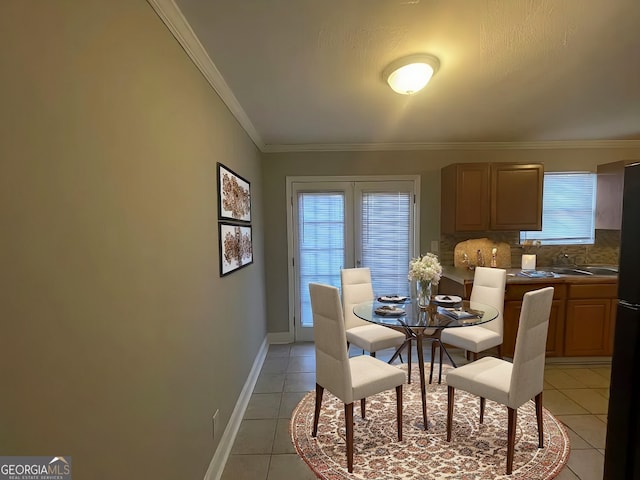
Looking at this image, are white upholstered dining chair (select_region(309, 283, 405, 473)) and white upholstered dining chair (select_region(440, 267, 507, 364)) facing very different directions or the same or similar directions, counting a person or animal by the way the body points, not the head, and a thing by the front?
very different directions

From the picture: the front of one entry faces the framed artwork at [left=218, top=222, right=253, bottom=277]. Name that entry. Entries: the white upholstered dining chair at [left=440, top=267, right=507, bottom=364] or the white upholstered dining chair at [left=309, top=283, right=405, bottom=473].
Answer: the white upholstered dining chair at [left=440, top=267, right=507, bottom=364]

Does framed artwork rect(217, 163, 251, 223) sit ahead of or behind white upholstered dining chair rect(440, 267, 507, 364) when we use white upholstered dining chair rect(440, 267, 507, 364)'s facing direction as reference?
ahead

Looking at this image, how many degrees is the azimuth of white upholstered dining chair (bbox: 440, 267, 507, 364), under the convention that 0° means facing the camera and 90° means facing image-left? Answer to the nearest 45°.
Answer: approximately 45°

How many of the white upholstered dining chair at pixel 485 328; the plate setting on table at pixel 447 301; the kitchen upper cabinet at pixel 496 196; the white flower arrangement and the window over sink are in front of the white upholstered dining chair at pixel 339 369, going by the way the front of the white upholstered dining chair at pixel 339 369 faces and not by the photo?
5

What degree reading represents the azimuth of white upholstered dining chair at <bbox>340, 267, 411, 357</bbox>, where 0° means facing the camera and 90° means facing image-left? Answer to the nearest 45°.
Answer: approximately 315°

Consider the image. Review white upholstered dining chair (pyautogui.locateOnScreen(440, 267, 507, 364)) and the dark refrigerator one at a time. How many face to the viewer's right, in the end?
0

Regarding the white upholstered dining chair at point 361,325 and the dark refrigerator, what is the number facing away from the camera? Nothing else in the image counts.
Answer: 0
